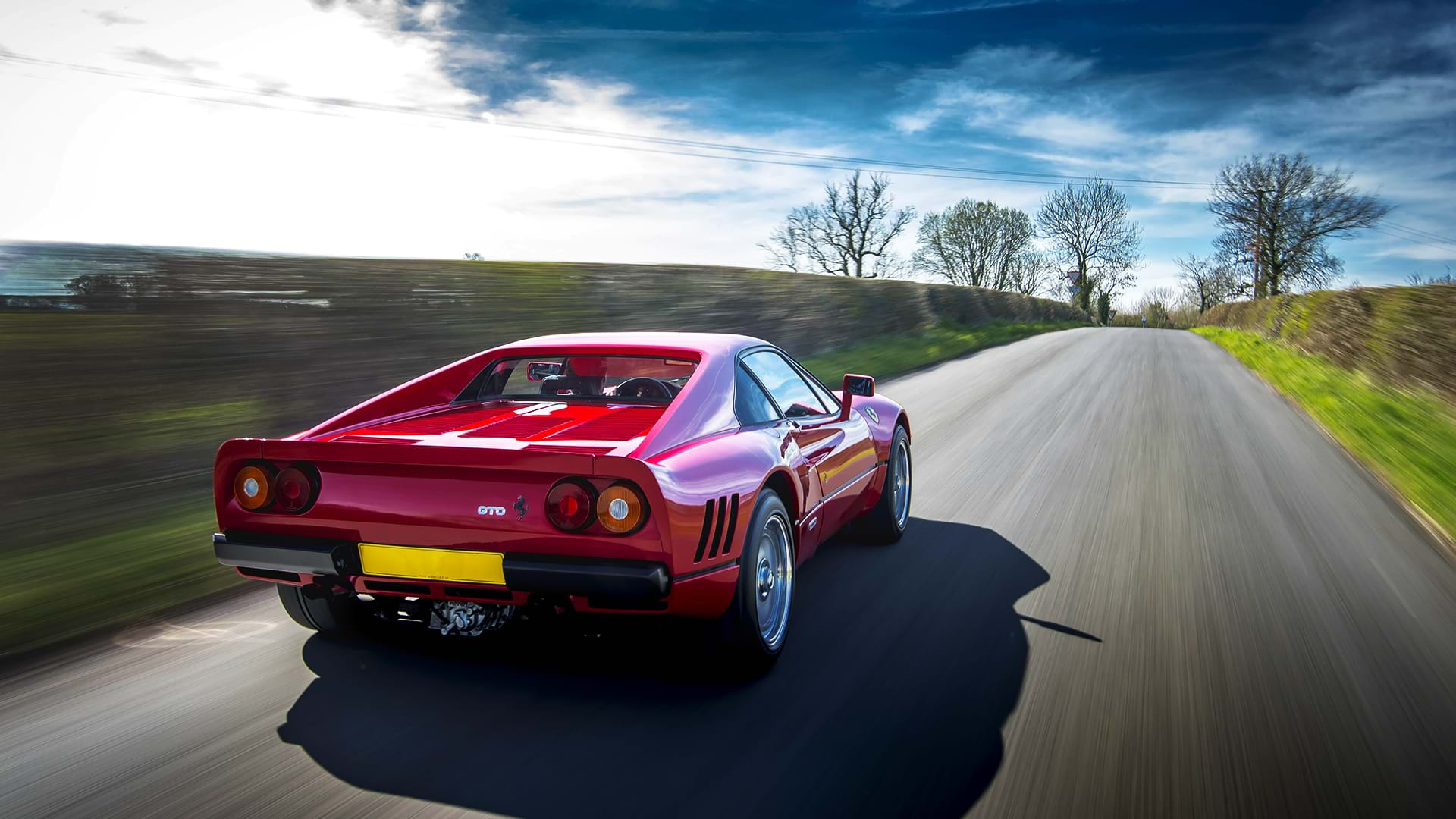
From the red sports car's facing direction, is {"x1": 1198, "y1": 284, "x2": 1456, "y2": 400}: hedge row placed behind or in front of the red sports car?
in front

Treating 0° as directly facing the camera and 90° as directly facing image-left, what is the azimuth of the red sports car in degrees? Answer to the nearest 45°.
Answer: approximately 225°
